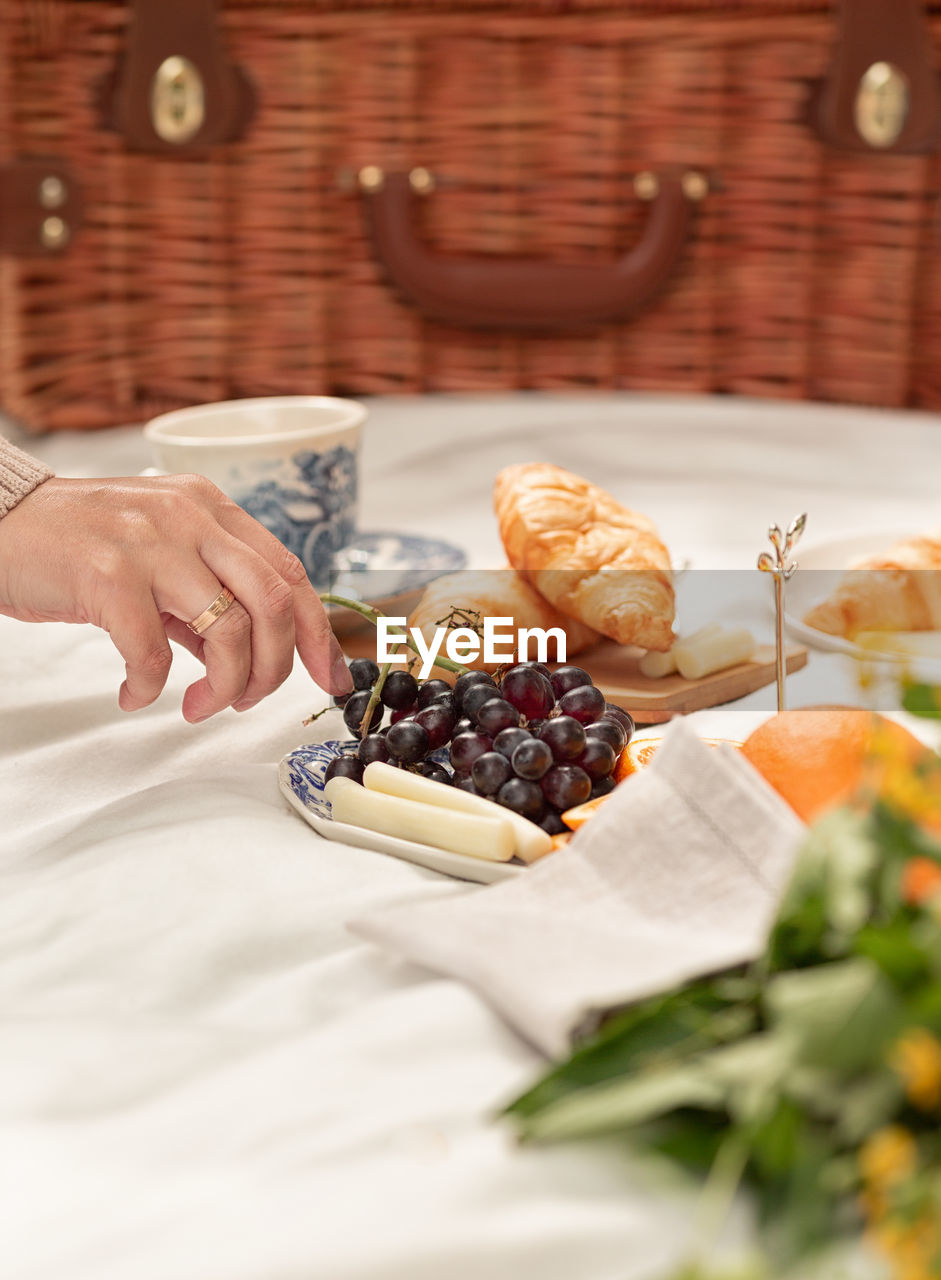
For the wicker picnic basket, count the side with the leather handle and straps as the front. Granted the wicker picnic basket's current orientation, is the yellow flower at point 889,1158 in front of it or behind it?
in front

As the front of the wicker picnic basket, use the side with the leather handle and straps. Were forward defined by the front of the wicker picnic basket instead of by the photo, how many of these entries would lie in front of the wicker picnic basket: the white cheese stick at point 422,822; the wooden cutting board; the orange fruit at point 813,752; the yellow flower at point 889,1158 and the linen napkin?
5

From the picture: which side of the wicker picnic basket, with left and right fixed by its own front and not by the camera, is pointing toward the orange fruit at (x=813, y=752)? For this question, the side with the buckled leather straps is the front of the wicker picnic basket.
front

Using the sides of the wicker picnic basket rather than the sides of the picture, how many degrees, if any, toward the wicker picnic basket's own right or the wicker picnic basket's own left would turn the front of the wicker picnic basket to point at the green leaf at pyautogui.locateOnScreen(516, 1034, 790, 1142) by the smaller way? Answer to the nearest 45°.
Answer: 0° — it already faces it

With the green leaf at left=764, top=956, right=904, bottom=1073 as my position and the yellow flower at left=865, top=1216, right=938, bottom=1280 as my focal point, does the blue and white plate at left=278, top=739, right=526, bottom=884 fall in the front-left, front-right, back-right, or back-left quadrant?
back-right

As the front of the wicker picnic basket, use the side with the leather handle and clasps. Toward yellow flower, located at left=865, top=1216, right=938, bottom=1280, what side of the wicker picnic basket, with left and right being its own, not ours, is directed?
front

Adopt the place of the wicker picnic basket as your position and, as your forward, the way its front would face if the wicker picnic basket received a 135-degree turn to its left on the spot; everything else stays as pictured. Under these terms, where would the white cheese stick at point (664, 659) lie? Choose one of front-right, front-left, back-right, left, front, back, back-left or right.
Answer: back-right

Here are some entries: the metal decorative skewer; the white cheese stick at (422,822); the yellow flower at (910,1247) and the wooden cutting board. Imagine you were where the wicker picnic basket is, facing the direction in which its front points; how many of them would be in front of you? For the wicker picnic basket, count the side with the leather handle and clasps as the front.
4

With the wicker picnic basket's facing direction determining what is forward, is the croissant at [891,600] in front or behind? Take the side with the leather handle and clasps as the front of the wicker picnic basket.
in front

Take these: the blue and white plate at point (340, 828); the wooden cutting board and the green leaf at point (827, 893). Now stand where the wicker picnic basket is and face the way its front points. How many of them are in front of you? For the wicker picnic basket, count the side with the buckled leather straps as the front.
3

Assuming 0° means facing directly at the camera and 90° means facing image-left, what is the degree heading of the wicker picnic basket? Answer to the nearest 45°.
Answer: approximately 0°

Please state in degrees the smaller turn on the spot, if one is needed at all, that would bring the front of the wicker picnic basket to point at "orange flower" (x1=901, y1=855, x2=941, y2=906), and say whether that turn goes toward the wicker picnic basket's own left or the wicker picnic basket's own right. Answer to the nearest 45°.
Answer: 0° — it already faces it

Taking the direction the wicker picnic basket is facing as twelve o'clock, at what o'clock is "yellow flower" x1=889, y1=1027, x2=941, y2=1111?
The yellow flower is roughly at 12 o'clock from the wicker picnic basket.

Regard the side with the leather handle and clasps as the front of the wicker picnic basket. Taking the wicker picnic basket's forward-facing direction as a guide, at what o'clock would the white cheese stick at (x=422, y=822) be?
The white cheese stick is roughly at 12 o'clock from the wicker picnic basket.

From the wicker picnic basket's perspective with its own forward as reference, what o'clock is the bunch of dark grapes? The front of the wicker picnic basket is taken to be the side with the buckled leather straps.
The bunch of dark grapes is roughly at 12 o'clock from the wicker picnic basket.

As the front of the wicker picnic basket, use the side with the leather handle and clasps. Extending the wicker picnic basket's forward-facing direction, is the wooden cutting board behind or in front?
in front

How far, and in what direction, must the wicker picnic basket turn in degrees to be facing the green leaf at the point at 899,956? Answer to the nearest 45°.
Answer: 0° — it already faces it

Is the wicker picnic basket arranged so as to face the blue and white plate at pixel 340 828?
yes
